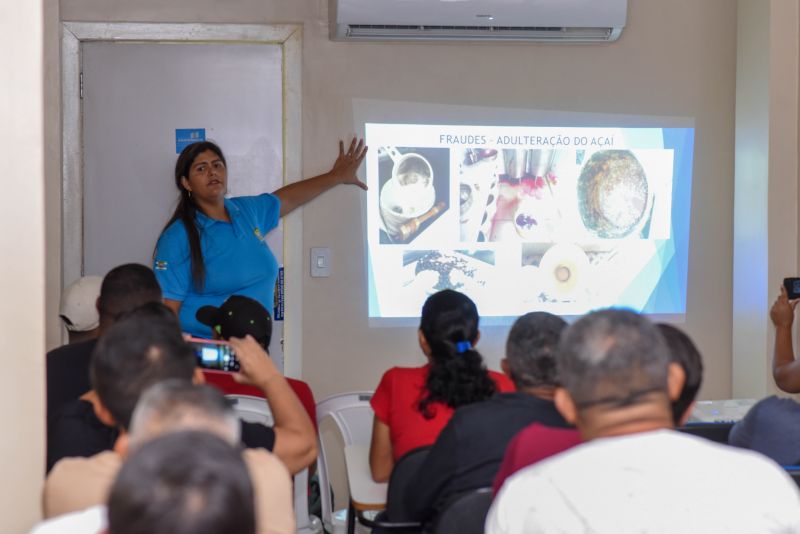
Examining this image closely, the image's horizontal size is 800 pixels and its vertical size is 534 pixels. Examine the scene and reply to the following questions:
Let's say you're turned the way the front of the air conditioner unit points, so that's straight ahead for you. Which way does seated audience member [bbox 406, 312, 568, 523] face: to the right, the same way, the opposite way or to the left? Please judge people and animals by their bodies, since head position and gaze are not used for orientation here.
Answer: the opposite way

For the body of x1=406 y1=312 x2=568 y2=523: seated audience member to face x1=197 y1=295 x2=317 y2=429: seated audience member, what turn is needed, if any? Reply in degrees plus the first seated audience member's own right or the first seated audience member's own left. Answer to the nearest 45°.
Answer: approximately 45° to the first seated audience member's own left

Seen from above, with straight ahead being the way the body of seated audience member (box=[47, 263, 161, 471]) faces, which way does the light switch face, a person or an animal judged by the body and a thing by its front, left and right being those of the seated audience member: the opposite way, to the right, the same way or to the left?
the opposite way

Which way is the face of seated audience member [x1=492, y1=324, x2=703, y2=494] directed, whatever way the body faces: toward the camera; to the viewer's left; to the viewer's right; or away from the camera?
away from the camera

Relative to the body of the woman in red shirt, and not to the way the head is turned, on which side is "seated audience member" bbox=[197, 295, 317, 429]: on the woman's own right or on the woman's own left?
on the woman's own left

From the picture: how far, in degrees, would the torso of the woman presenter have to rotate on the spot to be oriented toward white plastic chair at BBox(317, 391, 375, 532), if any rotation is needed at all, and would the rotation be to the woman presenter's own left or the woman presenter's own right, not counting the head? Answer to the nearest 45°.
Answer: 0° — they already face it

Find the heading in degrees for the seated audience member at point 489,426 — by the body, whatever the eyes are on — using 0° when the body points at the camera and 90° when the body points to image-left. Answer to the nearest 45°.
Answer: approximately 180°

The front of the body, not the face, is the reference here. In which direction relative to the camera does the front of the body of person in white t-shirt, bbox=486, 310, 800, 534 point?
away from the camera

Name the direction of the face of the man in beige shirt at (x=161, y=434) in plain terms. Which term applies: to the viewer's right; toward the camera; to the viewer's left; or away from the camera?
away from the camera

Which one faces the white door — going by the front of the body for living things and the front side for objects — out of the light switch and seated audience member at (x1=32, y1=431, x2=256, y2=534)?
the seated audience member

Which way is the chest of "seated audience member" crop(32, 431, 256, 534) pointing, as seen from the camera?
away from the camera

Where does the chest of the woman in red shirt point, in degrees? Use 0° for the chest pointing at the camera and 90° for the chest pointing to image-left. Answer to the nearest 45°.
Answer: approximately 180°

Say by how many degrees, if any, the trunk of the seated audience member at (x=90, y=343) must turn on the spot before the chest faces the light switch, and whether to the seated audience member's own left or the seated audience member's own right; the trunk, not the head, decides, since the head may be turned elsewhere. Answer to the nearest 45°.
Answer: approximately 45° to the seated audience member's own right

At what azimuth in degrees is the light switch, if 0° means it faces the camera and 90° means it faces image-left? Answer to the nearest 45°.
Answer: approximately 0°
